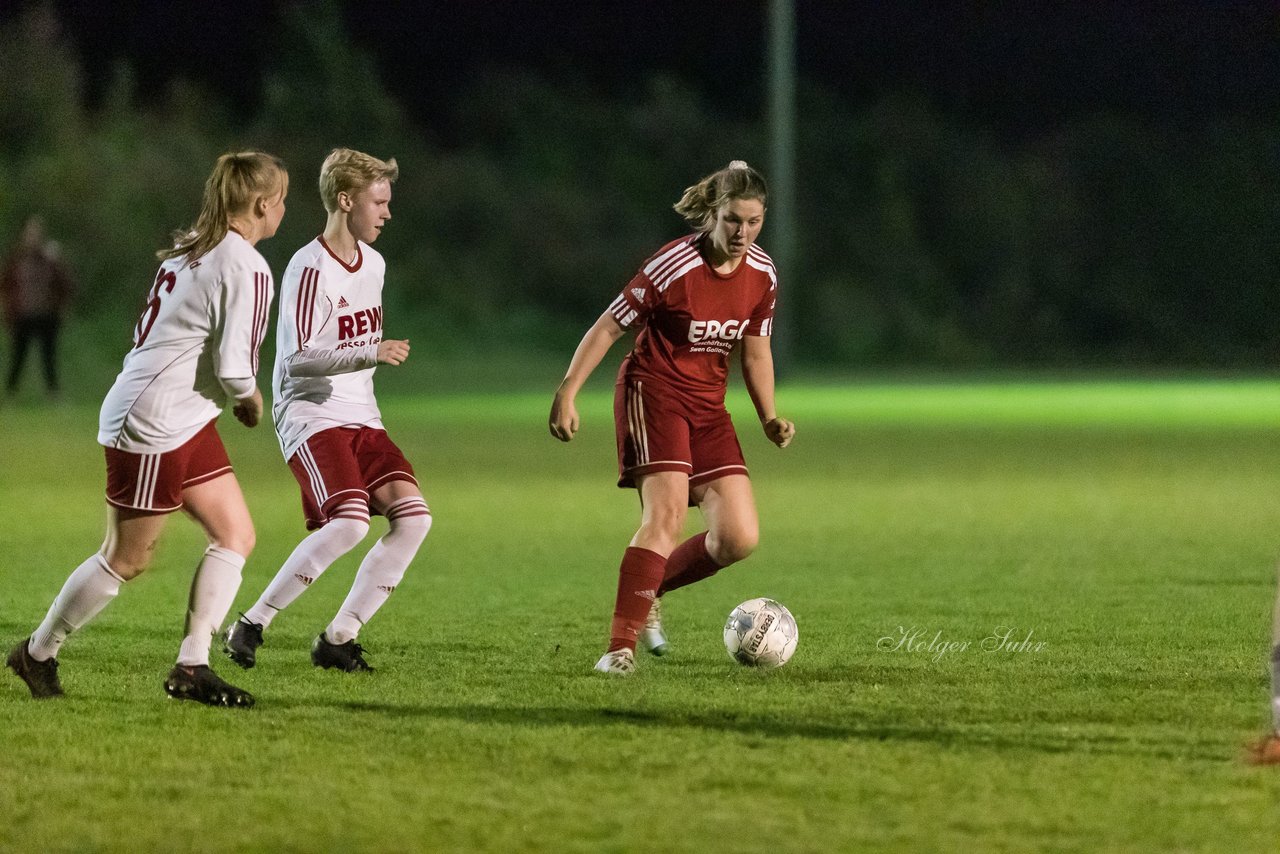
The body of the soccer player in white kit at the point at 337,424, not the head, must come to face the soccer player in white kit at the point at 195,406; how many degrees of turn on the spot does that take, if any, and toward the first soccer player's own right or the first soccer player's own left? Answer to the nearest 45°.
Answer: approximately 90° to the first soccer player's own right

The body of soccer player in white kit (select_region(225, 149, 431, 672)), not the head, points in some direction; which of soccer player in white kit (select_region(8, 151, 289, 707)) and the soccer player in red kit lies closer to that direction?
the soccer player in red kit

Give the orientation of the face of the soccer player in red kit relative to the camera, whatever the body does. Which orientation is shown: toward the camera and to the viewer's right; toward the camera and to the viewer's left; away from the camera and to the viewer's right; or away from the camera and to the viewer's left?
toward the camera and to the viewer's right

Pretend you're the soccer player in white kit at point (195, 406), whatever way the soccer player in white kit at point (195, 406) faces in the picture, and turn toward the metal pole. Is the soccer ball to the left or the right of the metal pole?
right

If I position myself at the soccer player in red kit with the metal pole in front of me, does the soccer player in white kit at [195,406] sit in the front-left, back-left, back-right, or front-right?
back-left

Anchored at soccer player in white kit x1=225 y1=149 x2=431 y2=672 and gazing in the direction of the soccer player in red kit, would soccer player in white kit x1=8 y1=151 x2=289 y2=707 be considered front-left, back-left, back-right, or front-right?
back-right

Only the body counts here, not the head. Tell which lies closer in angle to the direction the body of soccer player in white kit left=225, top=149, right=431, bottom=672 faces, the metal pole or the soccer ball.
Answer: the soccer ball

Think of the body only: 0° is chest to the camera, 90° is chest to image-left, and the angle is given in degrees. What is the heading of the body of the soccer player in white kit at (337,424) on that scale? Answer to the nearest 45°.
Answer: approximately 315°

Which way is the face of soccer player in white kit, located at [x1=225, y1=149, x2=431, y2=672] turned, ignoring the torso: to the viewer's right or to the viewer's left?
to the viewer's right

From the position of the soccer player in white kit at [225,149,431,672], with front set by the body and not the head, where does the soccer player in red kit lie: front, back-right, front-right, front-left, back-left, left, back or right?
front-left
